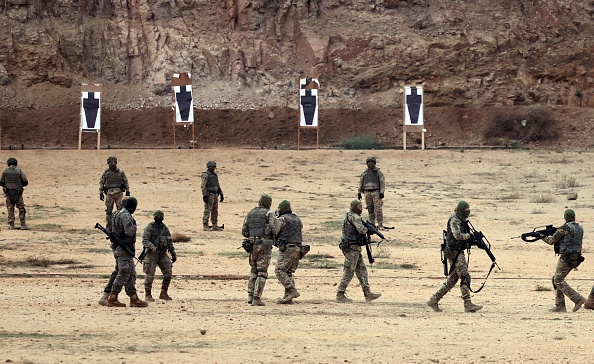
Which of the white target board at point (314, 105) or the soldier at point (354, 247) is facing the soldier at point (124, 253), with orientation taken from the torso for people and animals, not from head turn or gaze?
the white target board

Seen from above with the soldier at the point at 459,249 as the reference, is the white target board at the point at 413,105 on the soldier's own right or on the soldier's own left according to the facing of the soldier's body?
on the soldier's own left

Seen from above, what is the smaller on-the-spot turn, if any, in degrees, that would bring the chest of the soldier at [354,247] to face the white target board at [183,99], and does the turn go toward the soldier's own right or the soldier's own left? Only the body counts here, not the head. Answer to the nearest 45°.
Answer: approximately 90° to the soldier's own left

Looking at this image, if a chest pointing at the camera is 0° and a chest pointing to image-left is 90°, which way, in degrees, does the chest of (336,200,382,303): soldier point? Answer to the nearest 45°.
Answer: approximately 270°

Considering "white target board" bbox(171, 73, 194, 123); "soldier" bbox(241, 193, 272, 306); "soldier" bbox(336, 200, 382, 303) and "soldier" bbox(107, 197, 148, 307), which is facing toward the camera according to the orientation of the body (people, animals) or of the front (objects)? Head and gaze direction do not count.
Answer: the white target board

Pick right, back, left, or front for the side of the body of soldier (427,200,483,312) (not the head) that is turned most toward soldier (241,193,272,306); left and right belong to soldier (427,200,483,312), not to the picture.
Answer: back
